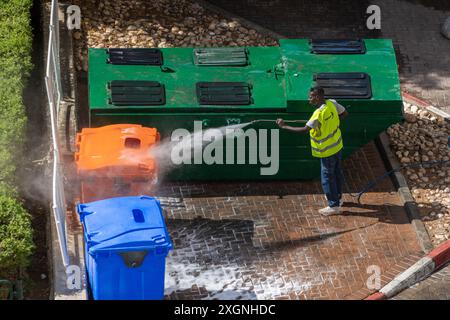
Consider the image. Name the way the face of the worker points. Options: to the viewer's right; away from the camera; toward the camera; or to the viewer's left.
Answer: to the viewer's left

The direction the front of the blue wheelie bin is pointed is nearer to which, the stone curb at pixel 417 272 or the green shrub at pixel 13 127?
the stone curb

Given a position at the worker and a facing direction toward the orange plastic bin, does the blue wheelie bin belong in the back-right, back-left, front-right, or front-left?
front-left

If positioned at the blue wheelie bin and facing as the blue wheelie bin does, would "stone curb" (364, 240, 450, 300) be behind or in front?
in front

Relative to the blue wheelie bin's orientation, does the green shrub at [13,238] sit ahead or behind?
behind
